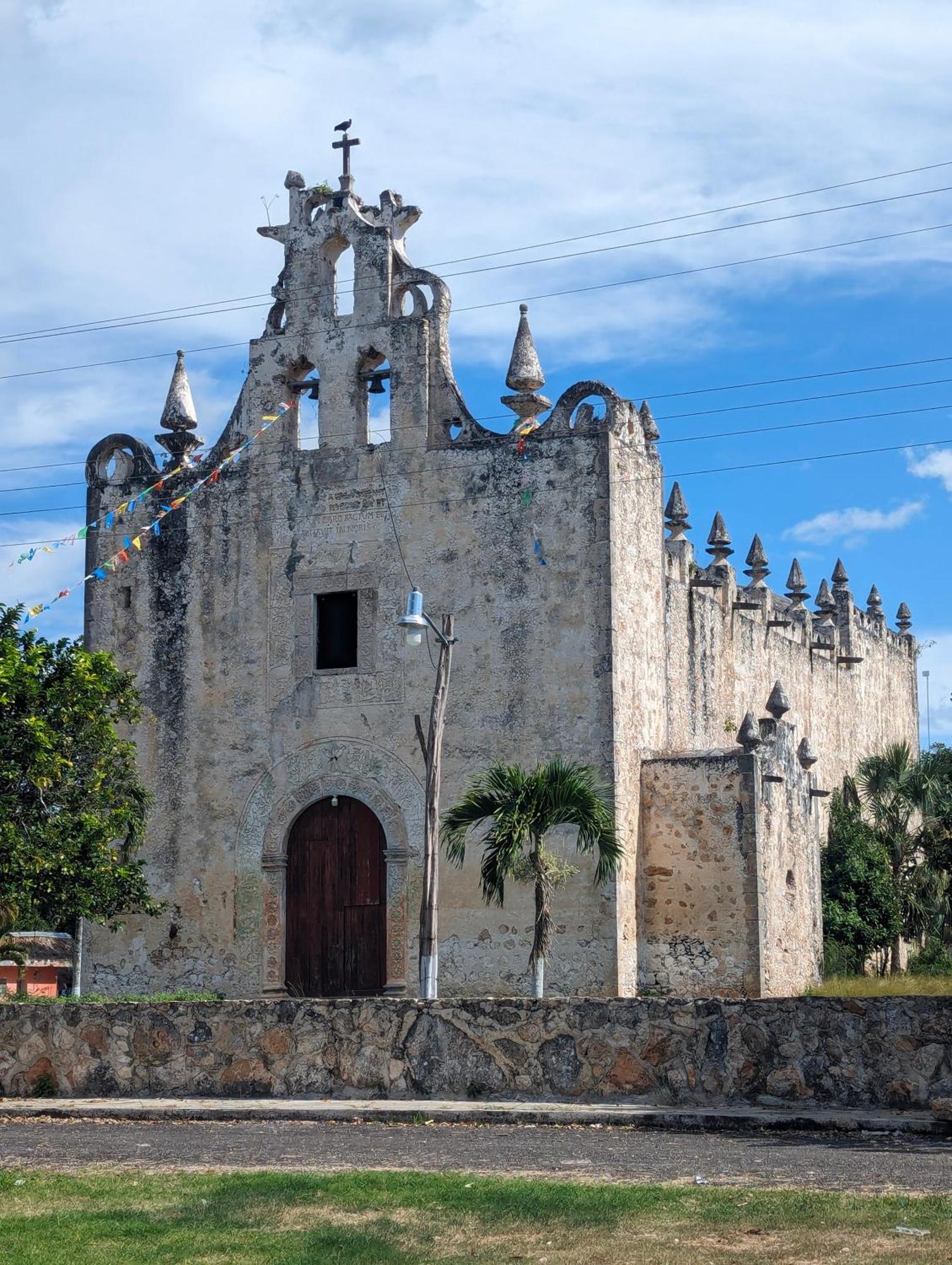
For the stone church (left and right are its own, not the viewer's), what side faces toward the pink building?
right

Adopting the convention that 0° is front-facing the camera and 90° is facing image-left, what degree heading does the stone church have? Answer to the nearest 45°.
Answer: approximately 45°

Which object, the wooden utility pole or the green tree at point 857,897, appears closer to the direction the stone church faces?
the wooden utility pole

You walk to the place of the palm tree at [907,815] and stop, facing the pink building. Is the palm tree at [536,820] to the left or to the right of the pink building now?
left
